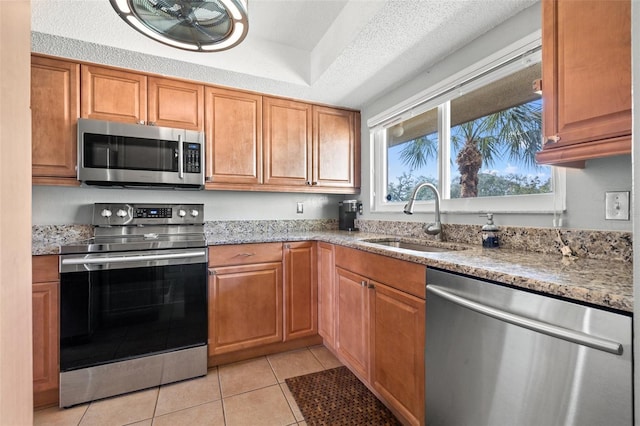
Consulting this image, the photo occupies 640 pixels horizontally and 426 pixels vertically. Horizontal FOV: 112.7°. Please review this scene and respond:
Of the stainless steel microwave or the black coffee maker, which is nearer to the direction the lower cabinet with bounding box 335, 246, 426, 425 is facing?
the stainless steel microwave

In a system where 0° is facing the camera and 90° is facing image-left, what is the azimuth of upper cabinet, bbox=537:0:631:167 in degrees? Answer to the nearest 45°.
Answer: approximately 45°

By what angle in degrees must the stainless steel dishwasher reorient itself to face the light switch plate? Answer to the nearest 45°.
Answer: approximately 180°

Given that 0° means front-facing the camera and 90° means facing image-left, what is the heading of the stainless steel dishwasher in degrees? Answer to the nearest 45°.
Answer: approximately 45°

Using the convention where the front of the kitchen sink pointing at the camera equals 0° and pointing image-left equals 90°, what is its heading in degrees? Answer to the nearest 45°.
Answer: approximately 45°

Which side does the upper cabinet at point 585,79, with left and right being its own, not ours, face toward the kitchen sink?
right

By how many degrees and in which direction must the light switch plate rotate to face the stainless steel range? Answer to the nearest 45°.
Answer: approximately 45° to its right

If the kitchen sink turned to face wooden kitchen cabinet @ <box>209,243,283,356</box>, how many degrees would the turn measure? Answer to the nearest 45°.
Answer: approximately 45° to its right

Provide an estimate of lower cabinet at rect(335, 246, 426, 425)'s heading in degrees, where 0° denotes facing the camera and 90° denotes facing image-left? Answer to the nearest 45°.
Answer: approximately 45°
